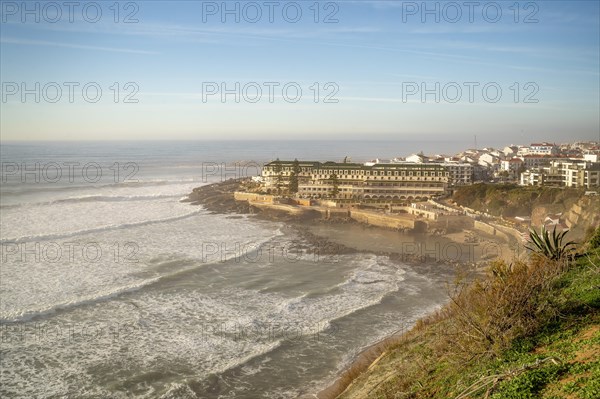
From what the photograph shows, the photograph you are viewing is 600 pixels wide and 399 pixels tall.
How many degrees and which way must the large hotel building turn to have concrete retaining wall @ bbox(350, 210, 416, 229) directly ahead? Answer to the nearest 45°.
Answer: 0° — it already faces it

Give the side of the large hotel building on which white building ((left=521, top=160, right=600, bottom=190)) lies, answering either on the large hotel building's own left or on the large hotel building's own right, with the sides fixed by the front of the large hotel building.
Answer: on the large hotel building's own left

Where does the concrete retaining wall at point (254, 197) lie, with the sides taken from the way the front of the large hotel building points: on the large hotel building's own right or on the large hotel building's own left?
on the large hotel building's own right

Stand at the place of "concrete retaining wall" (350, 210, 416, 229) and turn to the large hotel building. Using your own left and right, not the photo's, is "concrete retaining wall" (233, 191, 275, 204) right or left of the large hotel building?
left

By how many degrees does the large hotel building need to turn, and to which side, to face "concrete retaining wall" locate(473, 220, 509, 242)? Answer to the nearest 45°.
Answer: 0° — it already faces it

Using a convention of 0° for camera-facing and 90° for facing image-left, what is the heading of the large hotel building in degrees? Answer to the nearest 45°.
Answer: approximately 0°
